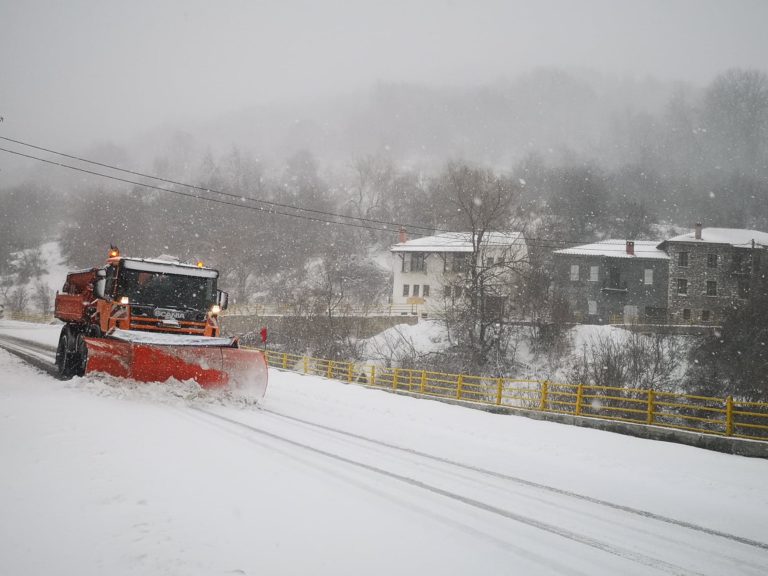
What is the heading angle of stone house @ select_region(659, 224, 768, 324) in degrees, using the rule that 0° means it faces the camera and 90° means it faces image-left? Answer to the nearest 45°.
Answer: approximately 0°

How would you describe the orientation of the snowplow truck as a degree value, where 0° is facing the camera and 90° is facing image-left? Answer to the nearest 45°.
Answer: approximately 315°

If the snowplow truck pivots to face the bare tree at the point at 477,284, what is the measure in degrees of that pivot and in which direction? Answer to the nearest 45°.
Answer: approximately 90° to its left

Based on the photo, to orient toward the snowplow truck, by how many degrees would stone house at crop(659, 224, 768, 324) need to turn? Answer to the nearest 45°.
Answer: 0° — it already faces it

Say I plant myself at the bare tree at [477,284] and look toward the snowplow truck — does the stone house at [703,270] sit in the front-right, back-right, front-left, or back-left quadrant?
back-left
